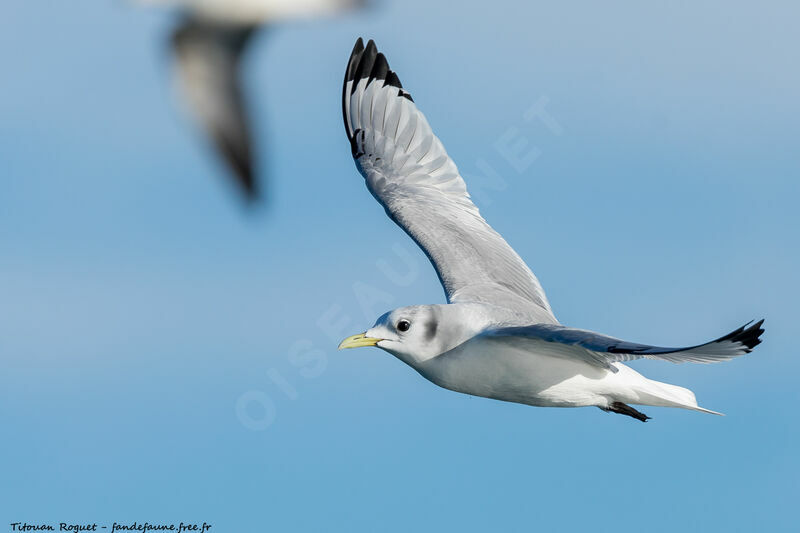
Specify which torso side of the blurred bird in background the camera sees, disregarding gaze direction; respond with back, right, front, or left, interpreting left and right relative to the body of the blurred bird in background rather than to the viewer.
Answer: left
